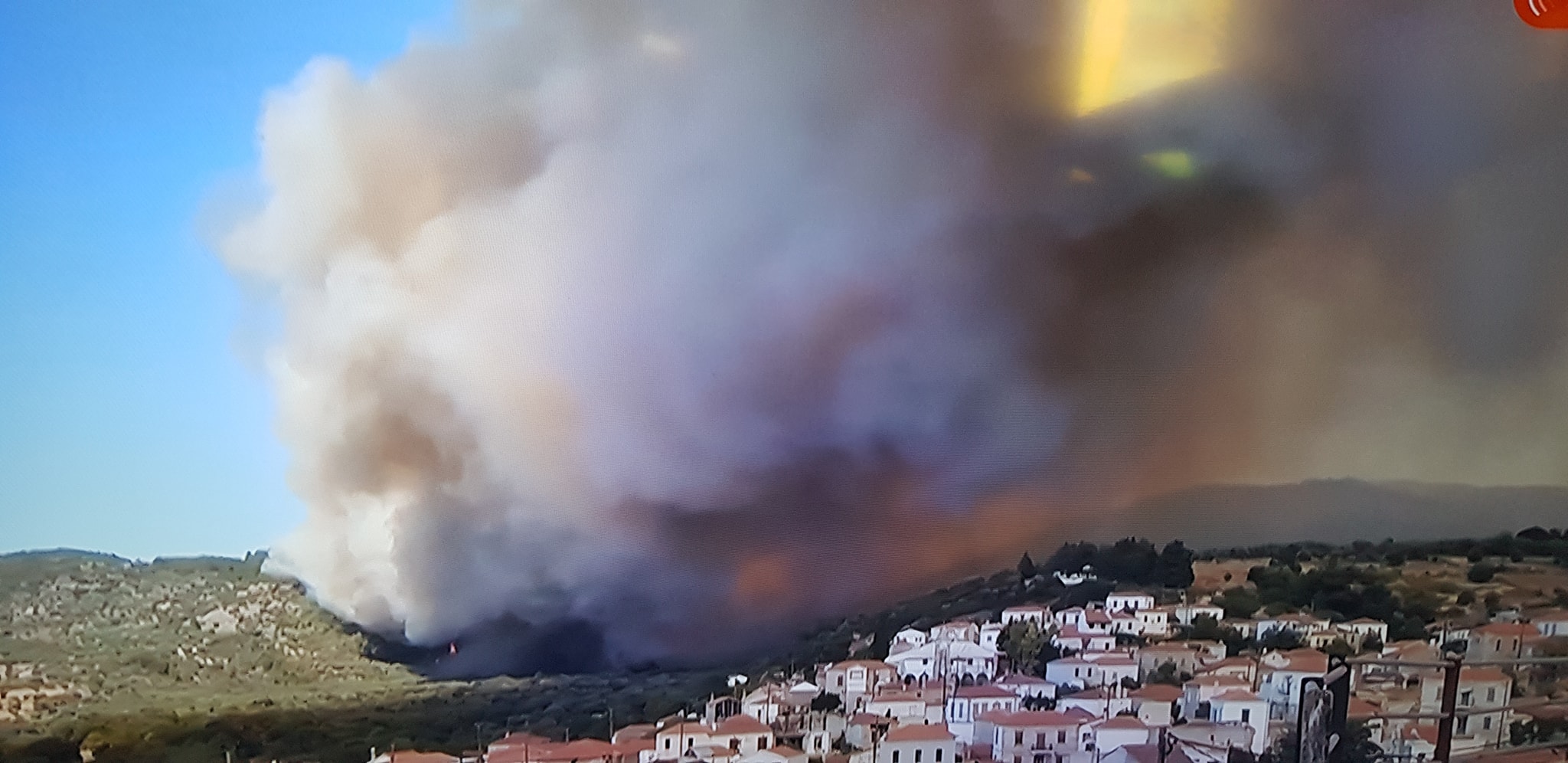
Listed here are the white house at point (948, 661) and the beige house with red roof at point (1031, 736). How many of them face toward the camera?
2

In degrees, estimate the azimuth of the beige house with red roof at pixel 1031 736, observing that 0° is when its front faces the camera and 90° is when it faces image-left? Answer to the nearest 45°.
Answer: approximately 0°

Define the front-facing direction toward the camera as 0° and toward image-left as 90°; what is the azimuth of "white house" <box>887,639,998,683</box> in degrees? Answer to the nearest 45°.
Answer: approximately 0°
